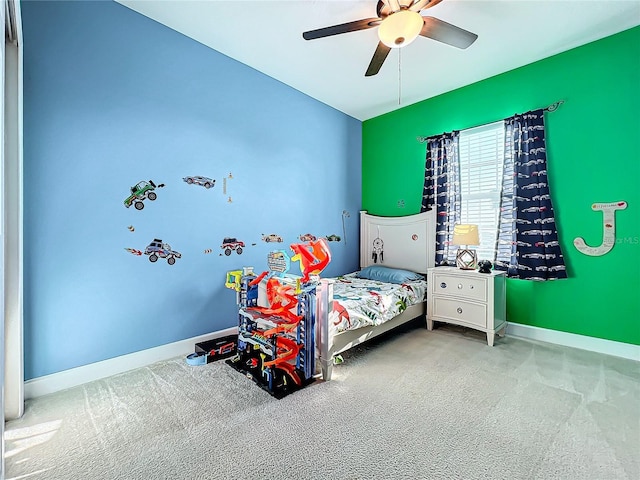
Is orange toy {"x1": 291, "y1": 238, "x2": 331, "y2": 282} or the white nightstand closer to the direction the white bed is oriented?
the orange toy

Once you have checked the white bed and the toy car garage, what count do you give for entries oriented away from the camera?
0

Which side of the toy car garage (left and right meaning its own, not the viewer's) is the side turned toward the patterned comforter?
back

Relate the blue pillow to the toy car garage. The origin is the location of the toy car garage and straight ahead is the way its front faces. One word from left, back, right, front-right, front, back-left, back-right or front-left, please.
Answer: back

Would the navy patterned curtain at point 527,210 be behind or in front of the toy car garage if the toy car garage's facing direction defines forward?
behind

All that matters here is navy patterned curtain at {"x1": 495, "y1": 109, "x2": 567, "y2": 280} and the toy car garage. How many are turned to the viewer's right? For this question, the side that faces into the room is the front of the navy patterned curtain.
0

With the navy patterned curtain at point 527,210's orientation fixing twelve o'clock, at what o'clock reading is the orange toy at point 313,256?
The orange toy is roughly at 1 o'clock from the navy patterned curtain.

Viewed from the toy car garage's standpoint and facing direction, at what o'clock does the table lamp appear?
The table lamp is roughly at 7 o'clock from the toy car garage.
